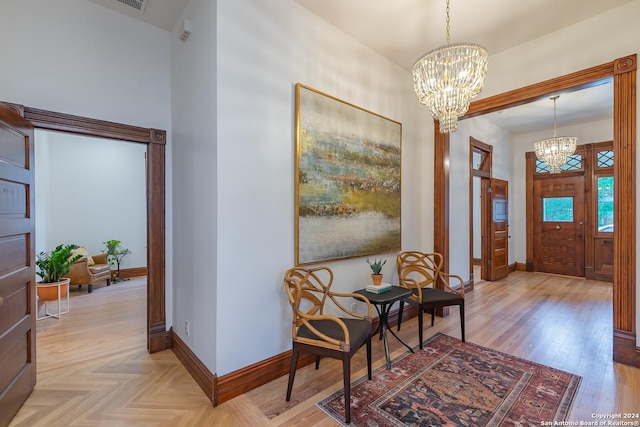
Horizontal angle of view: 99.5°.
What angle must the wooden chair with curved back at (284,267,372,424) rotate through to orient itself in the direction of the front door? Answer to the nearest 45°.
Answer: approximately 90° to its left

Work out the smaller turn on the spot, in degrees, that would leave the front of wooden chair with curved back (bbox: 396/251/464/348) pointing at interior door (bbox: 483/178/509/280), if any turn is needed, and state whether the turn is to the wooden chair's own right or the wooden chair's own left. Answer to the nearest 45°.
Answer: approximately 90° to the wooden chair's own left

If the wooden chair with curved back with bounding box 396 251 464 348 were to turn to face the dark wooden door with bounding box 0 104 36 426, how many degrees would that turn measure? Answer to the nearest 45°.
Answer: approximately 90° to its right

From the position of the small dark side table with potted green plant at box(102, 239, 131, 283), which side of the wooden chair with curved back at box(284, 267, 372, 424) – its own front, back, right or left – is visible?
back

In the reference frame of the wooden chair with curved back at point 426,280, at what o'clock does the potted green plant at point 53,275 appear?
The potted green plant is roughly at 4 o'clock from the wooden chair with curved back.

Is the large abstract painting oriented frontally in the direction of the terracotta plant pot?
no

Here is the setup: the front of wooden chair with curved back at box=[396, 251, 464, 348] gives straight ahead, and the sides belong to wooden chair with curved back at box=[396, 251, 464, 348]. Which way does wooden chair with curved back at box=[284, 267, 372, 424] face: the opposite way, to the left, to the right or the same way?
the same way

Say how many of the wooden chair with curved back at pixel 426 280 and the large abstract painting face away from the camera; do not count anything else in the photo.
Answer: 0

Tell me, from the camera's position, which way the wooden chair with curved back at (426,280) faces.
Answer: facing the viewer and to the right of the viewer

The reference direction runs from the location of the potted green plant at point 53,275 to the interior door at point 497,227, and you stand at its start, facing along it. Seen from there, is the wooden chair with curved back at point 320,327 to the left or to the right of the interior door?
right

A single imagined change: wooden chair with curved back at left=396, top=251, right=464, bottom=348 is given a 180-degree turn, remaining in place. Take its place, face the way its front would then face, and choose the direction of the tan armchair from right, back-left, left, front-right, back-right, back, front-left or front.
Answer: front-left

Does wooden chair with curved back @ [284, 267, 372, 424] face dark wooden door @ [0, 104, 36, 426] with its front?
no

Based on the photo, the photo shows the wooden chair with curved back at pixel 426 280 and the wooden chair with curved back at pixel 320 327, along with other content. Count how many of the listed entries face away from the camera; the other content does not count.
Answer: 0

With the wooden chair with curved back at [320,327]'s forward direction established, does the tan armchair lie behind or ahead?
behind

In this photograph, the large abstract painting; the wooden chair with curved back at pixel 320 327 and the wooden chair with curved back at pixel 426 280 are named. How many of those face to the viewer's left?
0

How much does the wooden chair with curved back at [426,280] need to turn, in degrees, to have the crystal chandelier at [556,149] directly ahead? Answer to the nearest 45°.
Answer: approximately 90° to its left

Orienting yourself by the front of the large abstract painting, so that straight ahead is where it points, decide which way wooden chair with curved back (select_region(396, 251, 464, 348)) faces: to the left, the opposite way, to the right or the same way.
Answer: the same way

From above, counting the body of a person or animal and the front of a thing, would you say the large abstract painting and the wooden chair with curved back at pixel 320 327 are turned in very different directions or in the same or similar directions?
same or similar directions

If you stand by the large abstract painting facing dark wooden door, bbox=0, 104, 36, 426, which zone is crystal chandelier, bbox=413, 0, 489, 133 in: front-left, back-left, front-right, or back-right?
back-left
